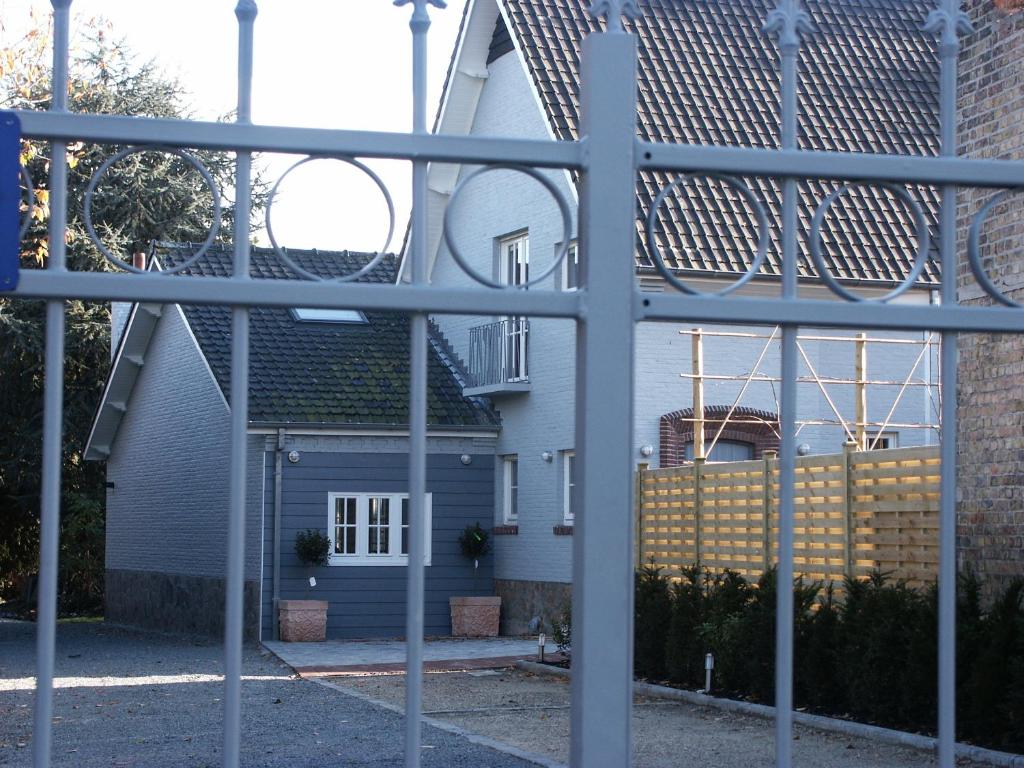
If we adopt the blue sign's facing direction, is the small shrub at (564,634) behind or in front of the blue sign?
behind

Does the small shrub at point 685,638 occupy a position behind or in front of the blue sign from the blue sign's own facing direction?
behind

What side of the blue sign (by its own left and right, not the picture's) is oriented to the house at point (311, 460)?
back

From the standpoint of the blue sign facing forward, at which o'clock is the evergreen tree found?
The evergreen tree is roughly at 6 o'clock from the blue sign.

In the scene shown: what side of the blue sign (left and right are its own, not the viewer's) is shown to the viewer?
front

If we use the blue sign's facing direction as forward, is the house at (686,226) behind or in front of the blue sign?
behind

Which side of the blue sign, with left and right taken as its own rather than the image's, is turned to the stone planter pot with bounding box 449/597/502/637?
back

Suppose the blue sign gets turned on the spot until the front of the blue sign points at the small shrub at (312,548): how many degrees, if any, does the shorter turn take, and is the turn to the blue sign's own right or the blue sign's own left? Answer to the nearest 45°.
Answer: approximately 180°

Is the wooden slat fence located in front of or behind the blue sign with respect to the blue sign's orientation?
behind

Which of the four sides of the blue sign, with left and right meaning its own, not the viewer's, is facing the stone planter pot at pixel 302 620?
back
